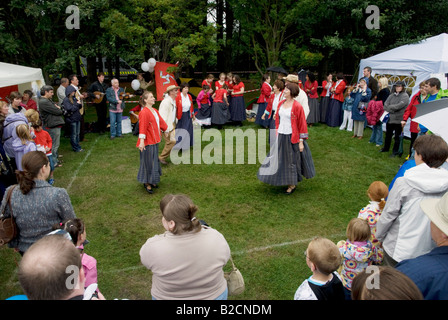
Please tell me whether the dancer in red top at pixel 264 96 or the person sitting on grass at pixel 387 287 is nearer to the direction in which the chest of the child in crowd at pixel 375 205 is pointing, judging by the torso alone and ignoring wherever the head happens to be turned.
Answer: the dancer in red top

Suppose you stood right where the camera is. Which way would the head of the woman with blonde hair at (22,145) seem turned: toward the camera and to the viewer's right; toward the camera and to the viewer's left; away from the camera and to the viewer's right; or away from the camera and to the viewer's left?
away from the camera and to the viewer's right

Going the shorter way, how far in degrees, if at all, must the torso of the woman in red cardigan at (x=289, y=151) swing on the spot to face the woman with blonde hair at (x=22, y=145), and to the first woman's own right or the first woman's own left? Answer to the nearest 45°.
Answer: approximately 45° to the first woman's own right

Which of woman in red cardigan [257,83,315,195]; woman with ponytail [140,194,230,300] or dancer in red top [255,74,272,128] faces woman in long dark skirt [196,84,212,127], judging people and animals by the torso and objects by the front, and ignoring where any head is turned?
the woman with ponytail

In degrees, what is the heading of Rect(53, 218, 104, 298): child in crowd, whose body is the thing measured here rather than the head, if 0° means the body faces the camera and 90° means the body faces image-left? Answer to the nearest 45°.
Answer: approximately 225°

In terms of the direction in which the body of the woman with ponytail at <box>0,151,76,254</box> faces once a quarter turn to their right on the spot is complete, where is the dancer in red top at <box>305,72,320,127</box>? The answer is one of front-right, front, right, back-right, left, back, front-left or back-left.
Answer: left

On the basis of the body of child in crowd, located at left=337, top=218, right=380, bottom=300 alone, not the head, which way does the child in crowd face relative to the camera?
away from the camera

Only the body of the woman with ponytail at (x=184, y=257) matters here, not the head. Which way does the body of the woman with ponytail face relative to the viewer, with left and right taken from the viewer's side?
facing away from the viewer

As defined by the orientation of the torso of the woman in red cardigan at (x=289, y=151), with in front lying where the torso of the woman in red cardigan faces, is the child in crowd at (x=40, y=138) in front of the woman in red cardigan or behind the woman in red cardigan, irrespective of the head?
in front

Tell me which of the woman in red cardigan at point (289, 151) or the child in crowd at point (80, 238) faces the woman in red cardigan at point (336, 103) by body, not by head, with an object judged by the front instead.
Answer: the child in crowd

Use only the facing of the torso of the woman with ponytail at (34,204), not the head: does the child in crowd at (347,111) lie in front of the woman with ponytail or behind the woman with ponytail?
in front

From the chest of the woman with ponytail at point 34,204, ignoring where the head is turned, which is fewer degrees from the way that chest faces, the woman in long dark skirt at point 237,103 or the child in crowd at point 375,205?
the woman in long dark skirt

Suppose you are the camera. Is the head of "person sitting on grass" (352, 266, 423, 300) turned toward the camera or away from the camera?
away from the camera

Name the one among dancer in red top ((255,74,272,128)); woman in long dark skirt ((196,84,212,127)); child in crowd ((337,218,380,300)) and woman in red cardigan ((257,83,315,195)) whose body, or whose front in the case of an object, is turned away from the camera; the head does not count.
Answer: the child in crowd
